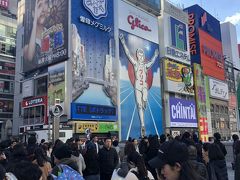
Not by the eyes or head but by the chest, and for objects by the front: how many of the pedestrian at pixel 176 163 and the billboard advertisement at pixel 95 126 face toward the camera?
1

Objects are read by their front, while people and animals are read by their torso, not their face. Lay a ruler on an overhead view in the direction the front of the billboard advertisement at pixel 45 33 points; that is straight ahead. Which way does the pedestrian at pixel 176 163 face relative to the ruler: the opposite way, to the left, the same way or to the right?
to the right

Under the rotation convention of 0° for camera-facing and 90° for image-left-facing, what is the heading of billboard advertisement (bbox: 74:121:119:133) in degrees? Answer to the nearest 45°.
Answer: approximately 0°

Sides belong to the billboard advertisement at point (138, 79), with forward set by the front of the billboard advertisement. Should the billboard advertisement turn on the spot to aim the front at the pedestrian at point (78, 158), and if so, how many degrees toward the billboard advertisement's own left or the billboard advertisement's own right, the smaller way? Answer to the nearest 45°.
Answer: approximately 45° to the billboard advertisement's own right

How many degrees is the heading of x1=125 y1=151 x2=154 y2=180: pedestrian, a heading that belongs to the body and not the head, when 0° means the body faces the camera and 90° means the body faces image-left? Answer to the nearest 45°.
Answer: approximately 135°

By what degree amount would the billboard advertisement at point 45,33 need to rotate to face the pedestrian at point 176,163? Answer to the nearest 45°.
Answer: approximately 45° to its right

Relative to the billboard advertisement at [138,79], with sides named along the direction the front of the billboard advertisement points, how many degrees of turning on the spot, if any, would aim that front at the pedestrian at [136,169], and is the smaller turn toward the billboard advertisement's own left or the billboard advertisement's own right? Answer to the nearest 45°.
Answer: approximately 45° to the billboard advertisement's own right

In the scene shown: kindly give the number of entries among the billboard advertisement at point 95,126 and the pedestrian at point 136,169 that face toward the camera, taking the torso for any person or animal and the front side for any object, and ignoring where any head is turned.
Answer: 1

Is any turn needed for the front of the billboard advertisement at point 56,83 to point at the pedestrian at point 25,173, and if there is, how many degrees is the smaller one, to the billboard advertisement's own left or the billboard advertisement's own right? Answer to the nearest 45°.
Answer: approximately 45° to the billboard advertisement's own left

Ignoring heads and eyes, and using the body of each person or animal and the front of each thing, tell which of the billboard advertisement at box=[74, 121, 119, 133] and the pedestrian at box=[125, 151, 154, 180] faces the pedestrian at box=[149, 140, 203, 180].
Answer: the billboard advertisement
